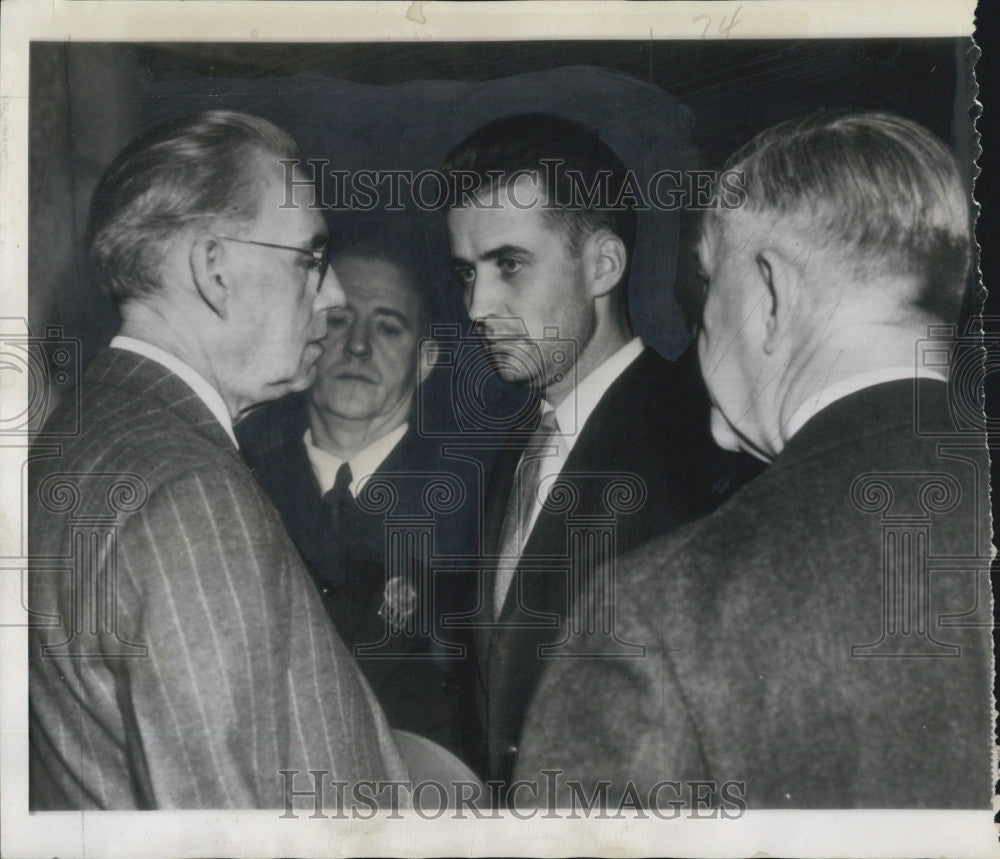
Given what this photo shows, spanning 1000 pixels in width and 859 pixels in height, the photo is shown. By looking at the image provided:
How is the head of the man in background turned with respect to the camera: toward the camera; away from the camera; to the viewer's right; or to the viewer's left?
toward the camera

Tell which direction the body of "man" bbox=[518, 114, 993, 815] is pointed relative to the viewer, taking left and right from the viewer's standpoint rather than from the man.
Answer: facing away from the viewer and to the left of the viewer

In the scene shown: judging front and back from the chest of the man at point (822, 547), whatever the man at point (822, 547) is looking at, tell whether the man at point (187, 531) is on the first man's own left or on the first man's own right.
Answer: on the first man's own left
